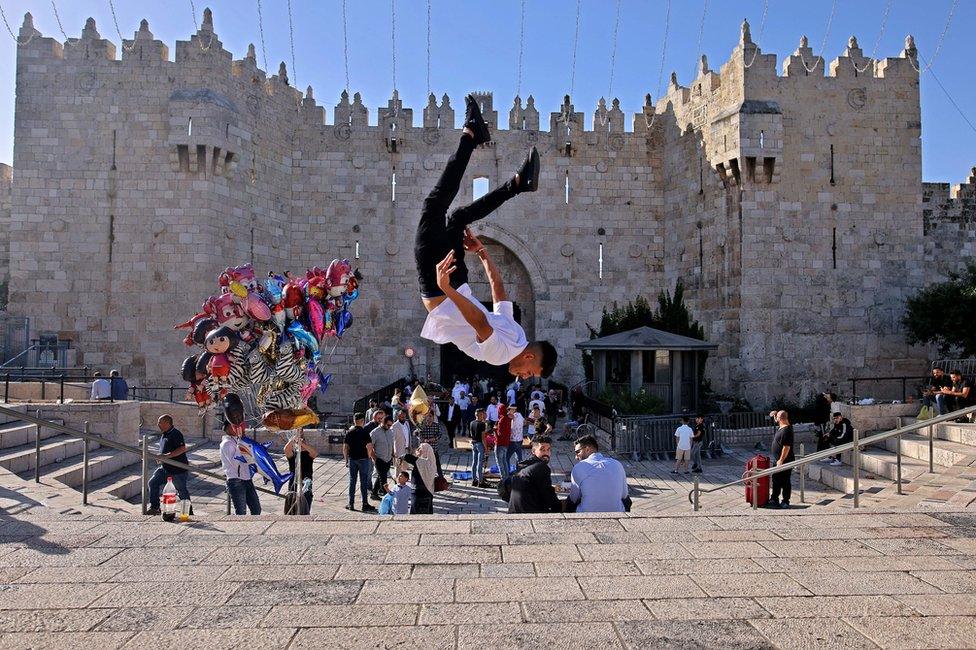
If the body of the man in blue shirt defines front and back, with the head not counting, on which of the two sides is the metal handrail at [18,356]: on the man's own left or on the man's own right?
on the man's own left

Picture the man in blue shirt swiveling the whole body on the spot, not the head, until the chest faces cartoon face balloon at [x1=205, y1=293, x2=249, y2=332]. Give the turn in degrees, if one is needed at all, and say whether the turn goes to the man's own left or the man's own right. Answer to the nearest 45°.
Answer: approximately 90° to the man's own left

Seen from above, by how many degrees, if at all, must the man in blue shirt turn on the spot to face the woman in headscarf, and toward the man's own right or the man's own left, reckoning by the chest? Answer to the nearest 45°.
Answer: approximately 45° to the man's own left

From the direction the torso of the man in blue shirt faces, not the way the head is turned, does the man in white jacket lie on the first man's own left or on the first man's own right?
on the first man's own left

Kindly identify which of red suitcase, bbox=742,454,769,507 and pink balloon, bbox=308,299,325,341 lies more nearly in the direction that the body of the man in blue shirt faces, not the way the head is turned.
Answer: the red suitcase

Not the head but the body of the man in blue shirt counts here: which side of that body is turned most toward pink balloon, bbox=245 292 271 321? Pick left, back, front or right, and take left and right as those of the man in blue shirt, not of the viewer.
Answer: left

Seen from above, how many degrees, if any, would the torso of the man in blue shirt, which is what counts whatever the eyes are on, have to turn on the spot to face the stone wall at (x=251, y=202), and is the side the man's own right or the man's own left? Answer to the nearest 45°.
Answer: approximately 45° to the man's own left

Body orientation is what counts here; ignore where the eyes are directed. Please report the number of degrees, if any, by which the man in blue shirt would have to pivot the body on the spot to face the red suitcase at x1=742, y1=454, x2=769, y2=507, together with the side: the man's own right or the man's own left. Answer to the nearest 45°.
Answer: approximately 45° to the man's own right

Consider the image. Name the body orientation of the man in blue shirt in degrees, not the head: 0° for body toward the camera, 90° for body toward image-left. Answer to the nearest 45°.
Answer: approximately 180°

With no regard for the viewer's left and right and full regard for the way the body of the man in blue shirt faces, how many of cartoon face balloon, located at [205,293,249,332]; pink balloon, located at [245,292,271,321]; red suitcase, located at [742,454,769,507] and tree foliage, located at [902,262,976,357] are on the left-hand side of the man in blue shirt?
2
